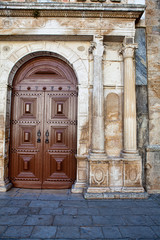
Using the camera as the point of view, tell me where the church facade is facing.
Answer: facing the viewer

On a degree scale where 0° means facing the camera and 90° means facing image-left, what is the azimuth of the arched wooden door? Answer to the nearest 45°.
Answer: approximately 0°
